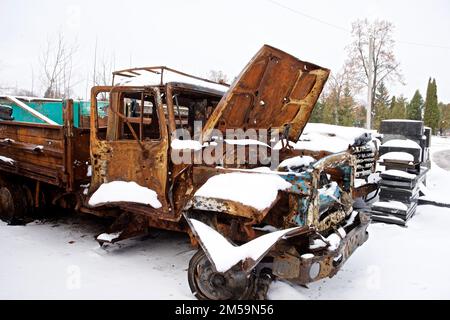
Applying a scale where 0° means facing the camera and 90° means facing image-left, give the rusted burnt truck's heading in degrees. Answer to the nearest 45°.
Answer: approximately 315°

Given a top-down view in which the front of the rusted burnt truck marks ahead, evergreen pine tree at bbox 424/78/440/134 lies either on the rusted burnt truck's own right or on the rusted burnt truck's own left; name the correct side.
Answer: on the rusted burnt truck's own left

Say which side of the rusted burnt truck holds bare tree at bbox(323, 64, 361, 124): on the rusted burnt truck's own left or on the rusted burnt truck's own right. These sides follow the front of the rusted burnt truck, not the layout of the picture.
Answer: on the rusted burnt truck's own left

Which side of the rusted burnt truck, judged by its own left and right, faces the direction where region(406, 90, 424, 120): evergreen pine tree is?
left

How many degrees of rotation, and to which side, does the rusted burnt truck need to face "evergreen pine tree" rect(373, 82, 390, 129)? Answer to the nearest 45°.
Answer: approximately 90° to its left
